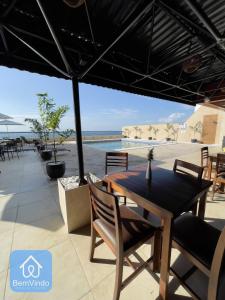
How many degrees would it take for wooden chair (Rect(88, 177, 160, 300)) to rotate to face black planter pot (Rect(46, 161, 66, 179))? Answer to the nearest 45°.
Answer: approximately 90° to its left

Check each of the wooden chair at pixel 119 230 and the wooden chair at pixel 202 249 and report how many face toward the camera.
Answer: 0

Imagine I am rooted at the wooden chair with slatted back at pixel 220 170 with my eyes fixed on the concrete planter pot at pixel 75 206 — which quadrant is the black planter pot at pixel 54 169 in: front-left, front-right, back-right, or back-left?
front-right

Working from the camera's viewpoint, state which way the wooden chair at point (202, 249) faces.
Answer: facing away from the viewer and to the left of the viewer

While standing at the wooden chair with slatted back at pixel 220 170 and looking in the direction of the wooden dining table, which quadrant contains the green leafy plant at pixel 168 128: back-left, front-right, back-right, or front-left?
back-right

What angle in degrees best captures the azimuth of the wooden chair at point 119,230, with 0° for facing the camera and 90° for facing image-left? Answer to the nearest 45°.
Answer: approximately 225°

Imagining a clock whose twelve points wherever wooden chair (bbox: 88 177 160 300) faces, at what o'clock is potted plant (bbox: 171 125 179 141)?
The potted plant is roughly at 11 o'clock from the wooden chair.

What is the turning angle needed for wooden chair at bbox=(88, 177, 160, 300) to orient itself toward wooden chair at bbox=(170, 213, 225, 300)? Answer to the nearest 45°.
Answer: approximately 45° to its right

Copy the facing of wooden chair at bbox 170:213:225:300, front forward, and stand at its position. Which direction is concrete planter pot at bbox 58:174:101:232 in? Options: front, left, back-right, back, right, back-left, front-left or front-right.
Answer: front-left

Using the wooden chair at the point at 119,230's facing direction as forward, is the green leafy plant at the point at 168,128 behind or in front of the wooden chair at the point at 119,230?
in front

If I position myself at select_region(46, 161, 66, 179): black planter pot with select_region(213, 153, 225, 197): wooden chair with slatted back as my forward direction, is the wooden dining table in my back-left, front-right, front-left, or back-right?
front-right

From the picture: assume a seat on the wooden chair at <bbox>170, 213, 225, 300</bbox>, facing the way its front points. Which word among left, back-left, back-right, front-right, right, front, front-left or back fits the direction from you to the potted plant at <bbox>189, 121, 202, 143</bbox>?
front-right

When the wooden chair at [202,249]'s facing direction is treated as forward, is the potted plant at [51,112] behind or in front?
in front

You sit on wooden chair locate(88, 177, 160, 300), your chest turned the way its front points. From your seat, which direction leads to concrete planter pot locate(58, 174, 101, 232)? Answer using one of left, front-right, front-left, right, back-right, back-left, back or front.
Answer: left
